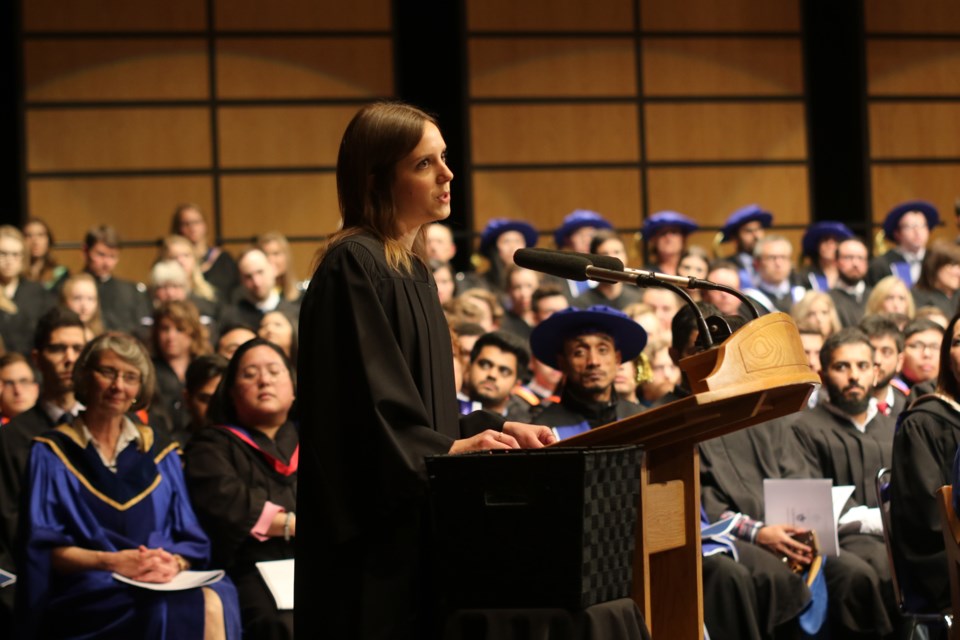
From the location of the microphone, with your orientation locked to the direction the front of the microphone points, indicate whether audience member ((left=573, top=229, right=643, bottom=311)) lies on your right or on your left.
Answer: on your right

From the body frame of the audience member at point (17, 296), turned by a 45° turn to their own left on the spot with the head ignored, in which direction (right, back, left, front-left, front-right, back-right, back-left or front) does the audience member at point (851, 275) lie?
front-left

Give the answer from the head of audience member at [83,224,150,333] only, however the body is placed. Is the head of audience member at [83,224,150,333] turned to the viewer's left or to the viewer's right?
to the viewer's right

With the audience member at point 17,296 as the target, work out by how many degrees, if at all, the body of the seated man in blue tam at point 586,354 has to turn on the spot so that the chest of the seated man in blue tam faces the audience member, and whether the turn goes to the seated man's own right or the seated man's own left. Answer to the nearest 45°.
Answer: approximately 135° to the seated man's own right

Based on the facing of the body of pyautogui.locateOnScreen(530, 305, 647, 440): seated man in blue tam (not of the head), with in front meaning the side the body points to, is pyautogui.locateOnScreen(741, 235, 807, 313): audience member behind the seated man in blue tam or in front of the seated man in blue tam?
behind

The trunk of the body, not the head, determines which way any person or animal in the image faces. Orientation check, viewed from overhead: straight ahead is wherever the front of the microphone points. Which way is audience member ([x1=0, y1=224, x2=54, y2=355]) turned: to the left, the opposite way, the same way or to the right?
to the left

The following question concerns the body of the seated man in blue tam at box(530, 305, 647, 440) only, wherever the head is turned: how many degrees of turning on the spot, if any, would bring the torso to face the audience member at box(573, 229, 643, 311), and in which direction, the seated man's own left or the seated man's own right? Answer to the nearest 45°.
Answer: approximately 180°

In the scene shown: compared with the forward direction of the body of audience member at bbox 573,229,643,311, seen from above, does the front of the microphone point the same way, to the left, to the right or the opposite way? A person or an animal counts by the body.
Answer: to the right

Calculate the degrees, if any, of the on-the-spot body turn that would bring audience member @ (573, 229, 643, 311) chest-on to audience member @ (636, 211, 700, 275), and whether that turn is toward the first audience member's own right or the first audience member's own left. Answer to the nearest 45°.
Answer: approximately 135° to the first audience member's own left

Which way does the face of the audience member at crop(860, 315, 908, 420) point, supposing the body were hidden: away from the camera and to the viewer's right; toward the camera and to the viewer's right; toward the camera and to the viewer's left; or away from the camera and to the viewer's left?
toward the camera and to the viewer's left

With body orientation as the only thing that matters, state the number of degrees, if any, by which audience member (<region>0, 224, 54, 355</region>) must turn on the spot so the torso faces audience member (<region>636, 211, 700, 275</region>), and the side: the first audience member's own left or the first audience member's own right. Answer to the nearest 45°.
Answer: approximately 90° to the first audience member's own left
